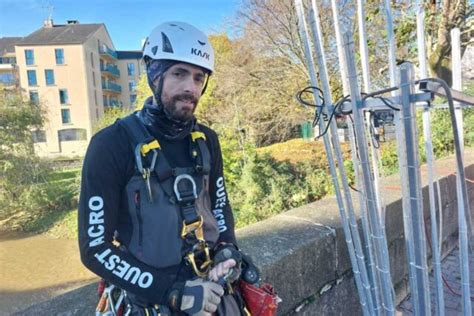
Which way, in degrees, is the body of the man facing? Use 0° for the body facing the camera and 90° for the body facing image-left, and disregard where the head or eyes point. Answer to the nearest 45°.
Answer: approximately 315°

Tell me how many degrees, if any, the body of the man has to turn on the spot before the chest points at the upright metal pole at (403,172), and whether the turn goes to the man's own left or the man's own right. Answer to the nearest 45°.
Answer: approximately 45° to the man's own left

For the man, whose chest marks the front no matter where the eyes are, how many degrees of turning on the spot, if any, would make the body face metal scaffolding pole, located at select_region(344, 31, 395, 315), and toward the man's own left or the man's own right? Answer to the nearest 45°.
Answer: approximately 45° to the man's own left

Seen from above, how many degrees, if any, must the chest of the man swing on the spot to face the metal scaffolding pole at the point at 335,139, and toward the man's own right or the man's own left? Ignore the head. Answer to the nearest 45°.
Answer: approximately 45° to the man's own left

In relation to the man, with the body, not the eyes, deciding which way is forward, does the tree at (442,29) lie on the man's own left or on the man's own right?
on the man's own left

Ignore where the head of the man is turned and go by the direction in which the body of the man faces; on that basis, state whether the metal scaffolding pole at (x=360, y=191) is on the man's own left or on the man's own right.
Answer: on the man's own left

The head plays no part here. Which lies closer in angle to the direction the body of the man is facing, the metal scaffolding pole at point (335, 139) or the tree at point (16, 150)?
the metal scaffolding pole

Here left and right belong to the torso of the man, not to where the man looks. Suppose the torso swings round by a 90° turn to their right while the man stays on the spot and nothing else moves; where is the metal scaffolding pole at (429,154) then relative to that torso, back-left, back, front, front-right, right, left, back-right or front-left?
back-left
